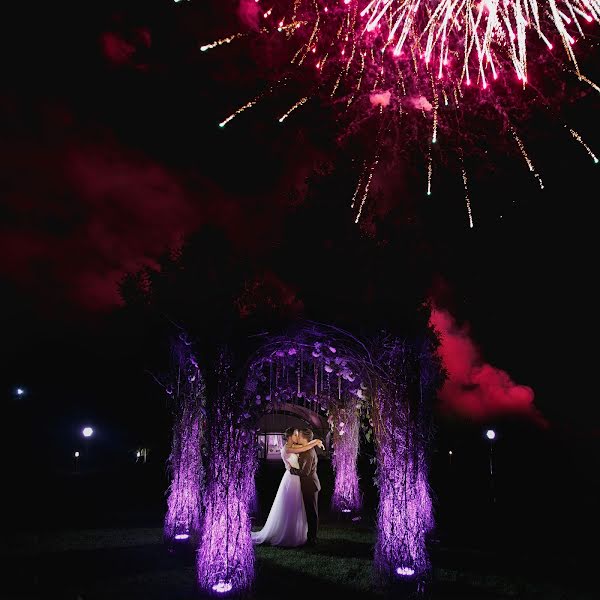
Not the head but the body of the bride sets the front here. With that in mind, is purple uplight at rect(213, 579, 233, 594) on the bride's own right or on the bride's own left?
on the bride's own right

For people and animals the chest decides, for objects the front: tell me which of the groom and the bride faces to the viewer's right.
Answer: the bride

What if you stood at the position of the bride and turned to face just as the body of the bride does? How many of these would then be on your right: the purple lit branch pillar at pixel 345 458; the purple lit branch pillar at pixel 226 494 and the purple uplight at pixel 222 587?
2

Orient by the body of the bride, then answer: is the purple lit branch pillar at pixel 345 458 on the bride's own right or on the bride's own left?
on the bride's own left

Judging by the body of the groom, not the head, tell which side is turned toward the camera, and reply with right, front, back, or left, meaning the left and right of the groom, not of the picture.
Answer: left

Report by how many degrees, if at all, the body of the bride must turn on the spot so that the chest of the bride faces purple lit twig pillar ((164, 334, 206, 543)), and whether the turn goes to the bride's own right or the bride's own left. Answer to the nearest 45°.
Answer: approximately 135° to the bride's own right

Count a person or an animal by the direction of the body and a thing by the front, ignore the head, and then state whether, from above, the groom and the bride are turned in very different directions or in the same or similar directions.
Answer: very different directions

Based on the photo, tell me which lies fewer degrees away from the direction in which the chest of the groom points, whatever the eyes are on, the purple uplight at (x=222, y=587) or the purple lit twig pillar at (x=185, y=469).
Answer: the purple lit twig pillar

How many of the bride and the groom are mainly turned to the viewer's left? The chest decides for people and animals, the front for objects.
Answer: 1

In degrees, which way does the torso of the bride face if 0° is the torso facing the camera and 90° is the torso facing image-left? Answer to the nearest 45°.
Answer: approximately 270°
